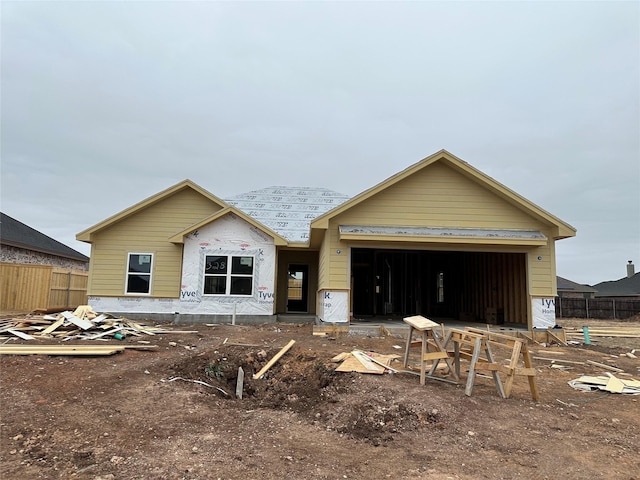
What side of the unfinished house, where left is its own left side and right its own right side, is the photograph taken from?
front

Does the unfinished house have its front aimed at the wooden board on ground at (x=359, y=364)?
yes

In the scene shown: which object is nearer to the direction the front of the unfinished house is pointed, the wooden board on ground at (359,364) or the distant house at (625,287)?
the wooden board on ground

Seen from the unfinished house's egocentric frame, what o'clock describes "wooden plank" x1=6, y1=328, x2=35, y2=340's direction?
The wooden plank is roughly at 2 o'clock from the unfinished house.

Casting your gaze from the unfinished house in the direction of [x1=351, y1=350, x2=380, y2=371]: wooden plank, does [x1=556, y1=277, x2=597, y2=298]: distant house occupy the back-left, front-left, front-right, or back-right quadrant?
back-left

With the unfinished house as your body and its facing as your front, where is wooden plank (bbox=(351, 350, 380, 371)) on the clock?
The wooden plank is roughly at 12 o'clock from the unfinished house.

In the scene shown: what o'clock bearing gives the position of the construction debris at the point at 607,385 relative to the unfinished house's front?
The construction debris is roughly at 11 o'clock from the unfinished house.

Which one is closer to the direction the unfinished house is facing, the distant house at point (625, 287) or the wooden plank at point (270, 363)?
the wooden plank

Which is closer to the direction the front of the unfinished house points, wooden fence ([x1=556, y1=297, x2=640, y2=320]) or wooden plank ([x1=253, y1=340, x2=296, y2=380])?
the wooden plank

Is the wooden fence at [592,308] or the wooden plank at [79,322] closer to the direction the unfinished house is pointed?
the wooden plank

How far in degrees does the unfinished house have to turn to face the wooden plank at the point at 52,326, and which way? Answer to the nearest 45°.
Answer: approximately 45° to its right

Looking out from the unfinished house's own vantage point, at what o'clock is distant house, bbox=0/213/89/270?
The distant house is roughly at 4 o'clock from the unfinished house.

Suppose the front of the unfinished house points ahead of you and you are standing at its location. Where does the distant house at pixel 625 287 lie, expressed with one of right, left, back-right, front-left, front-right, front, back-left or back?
back-left

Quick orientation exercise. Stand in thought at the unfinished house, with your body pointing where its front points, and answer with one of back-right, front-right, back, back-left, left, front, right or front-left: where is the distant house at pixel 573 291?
back-left

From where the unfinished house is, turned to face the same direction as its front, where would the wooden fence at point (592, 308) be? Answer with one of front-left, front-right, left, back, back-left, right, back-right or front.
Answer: back-left
